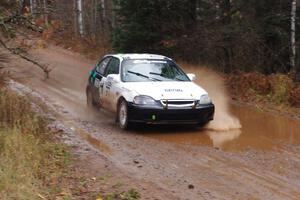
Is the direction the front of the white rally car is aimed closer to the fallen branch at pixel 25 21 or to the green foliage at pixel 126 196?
the green foliage

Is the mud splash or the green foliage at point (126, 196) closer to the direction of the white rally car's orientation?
the green foliage

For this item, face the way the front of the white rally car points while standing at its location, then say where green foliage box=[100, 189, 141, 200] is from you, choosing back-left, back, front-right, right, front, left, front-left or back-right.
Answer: front-right

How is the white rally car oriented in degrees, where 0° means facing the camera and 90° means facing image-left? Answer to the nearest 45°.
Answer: approximately 315°

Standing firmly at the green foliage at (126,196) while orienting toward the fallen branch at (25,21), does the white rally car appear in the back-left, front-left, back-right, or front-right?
front-right

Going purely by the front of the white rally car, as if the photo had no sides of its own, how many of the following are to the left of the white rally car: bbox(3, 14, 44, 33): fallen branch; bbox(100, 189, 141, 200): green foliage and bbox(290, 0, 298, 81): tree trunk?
1

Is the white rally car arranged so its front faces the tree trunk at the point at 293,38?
no

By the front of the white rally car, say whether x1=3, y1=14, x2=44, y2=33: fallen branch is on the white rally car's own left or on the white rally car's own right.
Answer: on the white rally car's own right

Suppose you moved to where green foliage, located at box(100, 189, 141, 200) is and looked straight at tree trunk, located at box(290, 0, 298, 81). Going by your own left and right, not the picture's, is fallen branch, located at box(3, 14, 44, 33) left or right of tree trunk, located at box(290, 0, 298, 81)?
left

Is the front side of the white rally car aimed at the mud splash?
no
